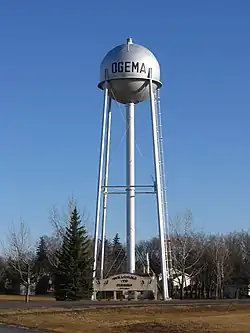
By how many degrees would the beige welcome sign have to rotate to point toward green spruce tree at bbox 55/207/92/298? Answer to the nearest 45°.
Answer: approximately 135° to its right

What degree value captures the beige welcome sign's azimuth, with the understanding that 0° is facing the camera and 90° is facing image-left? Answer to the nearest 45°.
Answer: approximately 0°
